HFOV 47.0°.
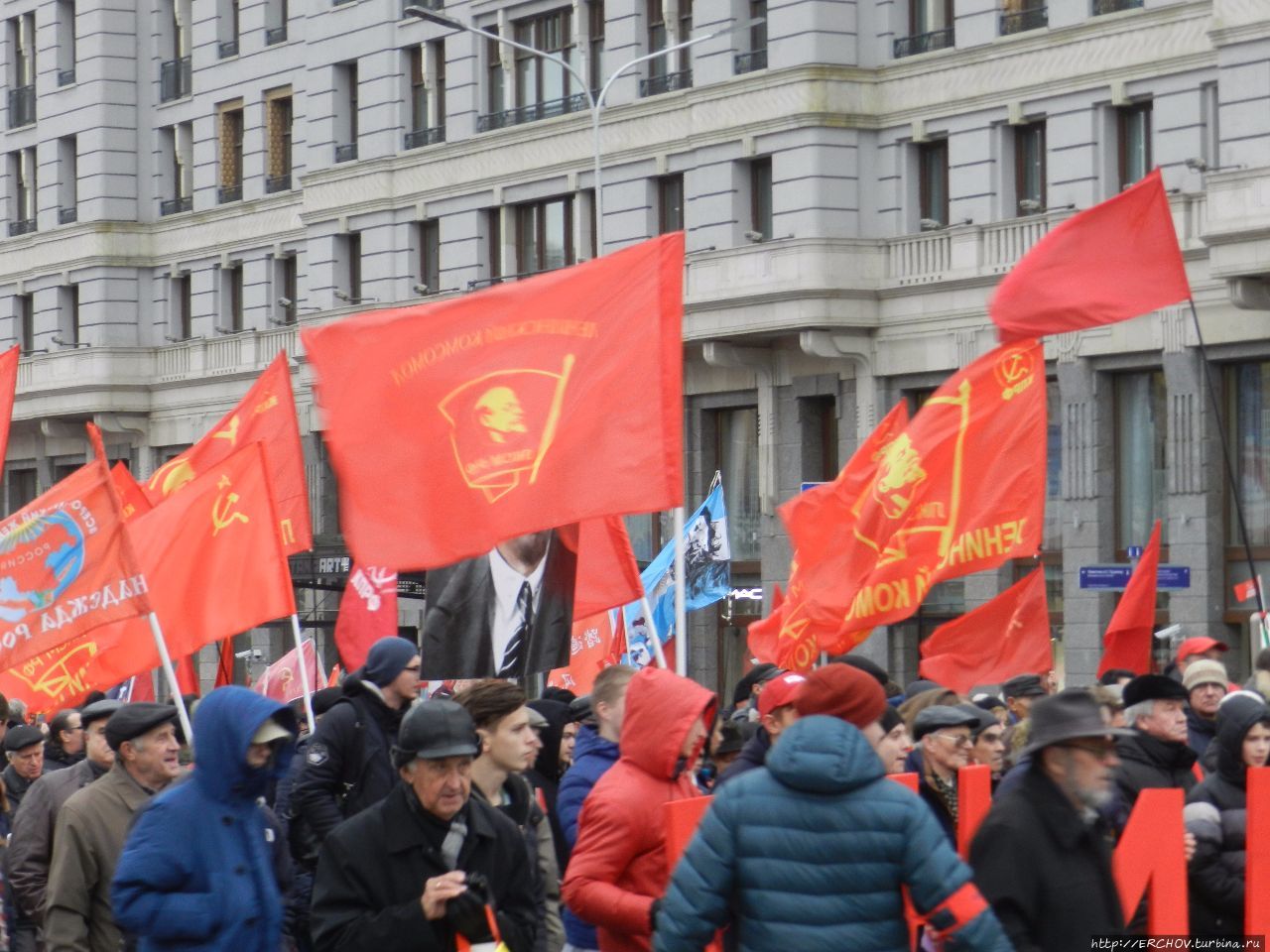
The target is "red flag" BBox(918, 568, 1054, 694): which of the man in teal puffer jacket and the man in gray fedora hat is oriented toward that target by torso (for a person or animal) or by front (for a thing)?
the man in teal puffer jacket

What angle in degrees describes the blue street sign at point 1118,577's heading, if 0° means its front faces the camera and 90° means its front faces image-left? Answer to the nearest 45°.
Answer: approximately 0°

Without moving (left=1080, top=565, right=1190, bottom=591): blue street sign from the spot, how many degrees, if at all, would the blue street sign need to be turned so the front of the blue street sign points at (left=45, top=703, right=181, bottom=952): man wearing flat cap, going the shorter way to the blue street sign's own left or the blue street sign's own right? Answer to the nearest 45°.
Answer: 0° — it already faces them

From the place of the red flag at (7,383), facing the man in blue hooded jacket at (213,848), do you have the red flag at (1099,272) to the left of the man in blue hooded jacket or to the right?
left

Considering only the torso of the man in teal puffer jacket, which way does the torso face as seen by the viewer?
away from the camera

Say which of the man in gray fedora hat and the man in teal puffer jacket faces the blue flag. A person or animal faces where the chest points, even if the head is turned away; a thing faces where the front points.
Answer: the man in teal puffer jacket

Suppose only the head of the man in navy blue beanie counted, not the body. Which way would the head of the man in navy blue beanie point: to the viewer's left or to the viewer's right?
to the viewer's right

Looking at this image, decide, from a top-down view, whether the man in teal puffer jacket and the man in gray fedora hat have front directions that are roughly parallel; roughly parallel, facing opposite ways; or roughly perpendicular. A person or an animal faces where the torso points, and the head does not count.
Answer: roughly perpendicular

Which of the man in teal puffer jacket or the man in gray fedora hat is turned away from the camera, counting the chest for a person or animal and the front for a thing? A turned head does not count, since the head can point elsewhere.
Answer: the man in teal puffer jacket
